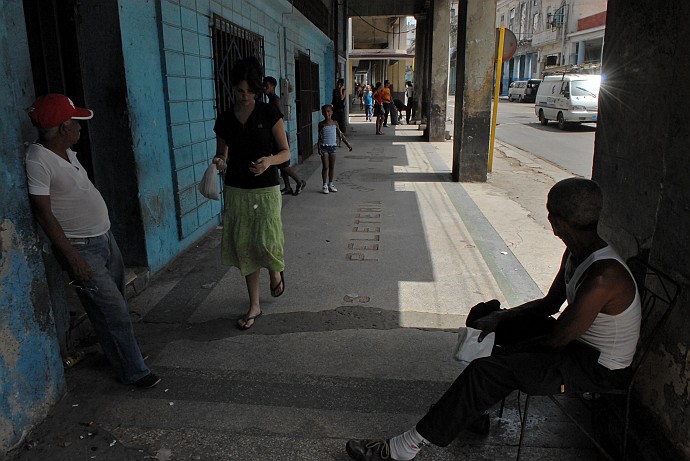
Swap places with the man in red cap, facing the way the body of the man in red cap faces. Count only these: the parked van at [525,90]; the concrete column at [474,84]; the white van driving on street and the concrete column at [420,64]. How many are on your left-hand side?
4

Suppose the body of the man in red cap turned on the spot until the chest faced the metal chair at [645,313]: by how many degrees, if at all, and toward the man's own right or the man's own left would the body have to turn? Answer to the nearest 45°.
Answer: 0° — they already face it

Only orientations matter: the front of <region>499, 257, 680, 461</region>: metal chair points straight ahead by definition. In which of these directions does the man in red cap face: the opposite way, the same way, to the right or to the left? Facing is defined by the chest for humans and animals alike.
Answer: the opposite way

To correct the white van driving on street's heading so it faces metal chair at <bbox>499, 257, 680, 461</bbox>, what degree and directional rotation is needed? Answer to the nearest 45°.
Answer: approximately 45° to its right

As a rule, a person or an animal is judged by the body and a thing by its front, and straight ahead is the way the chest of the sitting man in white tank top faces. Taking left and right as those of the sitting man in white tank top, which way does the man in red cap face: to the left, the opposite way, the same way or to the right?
the opposite way

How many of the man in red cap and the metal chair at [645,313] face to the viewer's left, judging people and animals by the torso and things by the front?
1

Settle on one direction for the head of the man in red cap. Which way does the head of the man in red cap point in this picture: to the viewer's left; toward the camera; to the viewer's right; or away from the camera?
to the viewer's right

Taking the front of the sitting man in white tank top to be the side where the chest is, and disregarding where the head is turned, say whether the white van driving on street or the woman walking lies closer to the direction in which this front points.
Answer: the woman walking

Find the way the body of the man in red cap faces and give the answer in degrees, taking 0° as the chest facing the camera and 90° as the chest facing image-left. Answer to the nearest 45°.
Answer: approximately 315°

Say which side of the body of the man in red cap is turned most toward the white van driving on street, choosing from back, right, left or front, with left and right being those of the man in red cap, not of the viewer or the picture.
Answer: left

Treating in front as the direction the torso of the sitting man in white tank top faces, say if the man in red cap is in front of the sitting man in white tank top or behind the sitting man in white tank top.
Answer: in front

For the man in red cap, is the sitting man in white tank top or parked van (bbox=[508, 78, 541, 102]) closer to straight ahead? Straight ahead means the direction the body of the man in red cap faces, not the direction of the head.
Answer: the sitting man in white tank top

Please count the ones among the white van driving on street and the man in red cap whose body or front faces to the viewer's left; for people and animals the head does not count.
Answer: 0

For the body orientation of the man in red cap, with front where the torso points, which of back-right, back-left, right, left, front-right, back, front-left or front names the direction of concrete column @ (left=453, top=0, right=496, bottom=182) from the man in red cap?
left

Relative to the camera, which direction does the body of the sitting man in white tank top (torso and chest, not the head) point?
to the viewer's left

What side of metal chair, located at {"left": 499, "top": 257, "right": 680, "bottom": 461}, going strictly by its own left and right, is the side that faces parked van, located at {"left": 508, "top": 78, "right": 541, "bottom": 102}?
right
